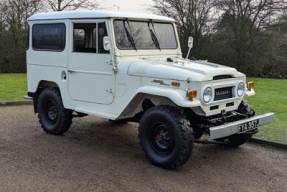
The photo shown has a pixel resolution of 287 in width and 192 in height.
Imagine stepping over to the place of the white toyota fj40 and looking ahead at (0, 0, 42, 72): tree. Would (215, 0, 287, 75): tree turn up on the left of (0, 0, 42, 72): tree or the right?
right

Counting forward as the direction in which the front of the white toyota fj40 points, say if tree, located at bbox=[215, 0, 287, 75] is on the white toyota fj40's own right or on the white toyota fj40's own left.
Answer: on the white toyota fj40's own left

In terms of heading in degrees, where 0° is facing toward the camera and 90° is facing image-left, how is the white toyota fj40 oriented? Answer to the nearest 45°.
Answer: approximately 315°

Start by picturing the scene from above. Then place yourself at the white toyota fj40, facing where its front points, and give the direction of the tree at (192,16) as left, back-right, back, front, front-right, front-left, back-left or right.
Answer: back-left

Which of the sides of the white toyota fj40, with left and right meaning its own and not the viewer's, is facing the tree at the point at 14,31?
back
